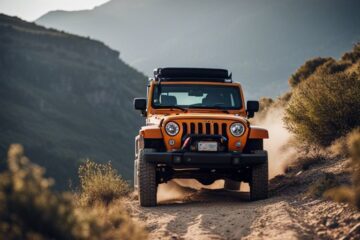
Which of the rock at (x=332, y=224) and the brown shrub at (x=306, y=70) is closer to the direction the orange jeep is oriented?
the rock

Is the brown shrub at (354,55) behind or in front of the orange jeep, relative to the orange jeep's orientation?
behind

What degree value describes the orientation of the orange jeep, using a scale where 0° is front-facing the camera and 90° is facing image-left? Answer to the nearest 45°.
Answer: approximately 0°

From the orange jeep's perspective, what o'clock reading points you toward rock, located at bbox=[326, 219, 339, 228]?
The rock is roughly at 11 o'clock from the orange jeep.

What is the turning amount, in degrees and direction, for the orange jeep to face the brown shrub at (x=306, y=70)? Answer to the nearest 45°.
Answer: approximately 180°

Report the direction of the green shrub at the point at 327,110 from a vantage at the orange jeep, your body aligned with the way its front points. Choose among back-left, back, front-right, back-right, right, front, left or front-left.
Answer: back-left
